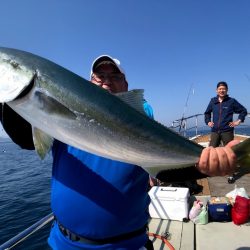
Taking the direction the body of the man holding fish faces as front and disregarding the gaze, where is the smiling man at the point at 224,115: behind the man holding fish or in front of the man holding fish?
behind

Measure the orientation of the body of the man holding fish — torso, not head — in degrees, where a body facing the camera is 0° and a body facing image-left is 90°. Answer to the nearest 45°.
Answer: approximately 0°

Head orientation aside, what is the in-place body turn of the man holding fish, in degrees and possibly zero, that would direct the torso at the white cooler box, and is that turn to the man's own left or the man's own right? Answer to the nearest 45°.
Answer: approximately 180°
